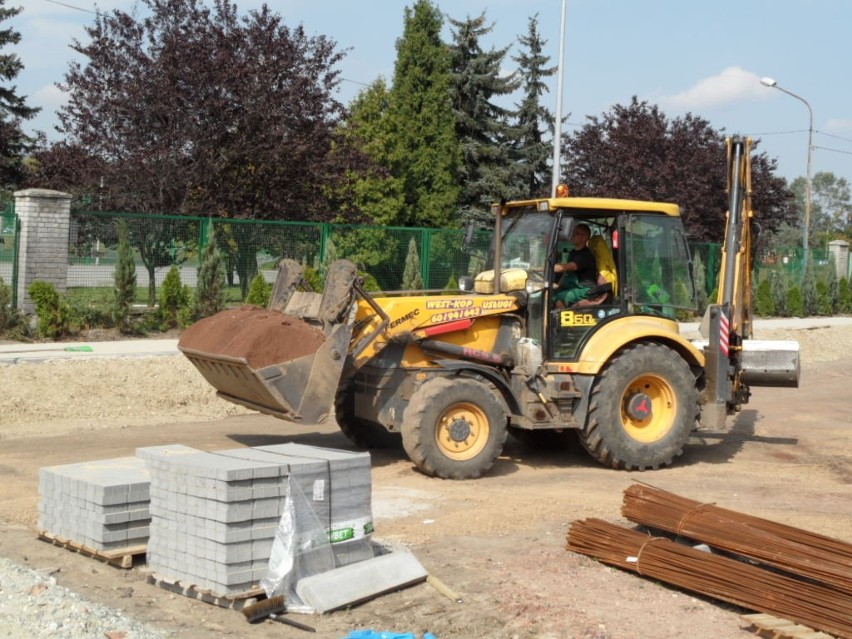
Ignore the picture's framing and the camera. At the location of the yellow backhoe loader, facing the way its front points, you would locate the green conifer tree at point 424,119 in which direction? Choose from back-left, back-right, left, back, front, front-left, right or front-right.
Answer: back-right

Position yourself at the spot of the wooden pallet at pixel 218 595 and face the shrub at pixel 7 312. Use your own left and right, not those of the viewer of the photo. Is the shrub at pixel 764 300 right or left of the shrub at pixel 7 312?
right

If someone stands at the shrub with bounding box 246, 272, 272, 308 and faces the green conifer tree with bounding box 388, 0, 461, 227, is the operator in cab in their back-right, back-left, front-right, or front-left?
back-right

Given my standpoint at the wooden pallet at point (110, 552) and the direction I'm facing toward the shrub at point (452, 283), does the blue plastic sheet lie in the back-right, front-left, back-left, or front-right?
back-right

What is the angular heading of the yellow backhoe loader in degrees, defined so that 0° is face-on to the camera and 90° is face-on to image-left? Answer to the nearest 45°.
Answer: approximately 45°

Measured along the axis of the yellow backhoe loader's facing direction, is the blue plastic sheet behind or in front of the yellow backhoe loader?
in front

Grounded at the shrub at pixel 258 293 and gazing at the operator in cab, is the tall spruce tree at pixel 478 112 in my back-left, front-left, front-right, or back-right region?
back-left

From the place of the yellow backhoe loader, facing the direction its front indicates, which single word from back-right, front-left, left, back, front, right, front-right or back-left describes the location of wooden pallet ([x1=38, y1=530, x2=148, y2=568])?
front

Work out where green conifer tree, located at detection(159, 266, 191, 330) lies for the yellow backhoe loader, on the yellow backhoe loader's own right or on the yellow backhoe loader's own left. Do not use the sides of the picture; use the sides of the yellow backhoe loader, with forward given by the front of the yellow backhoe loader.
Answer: on the yellow backhoe loader's own right

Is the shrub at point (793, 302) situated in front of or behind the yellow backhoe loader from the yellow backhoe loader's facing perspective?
behind

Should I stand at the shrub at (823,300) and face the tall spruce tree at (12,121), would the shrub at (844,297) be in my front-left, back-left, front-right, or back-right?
back-right
